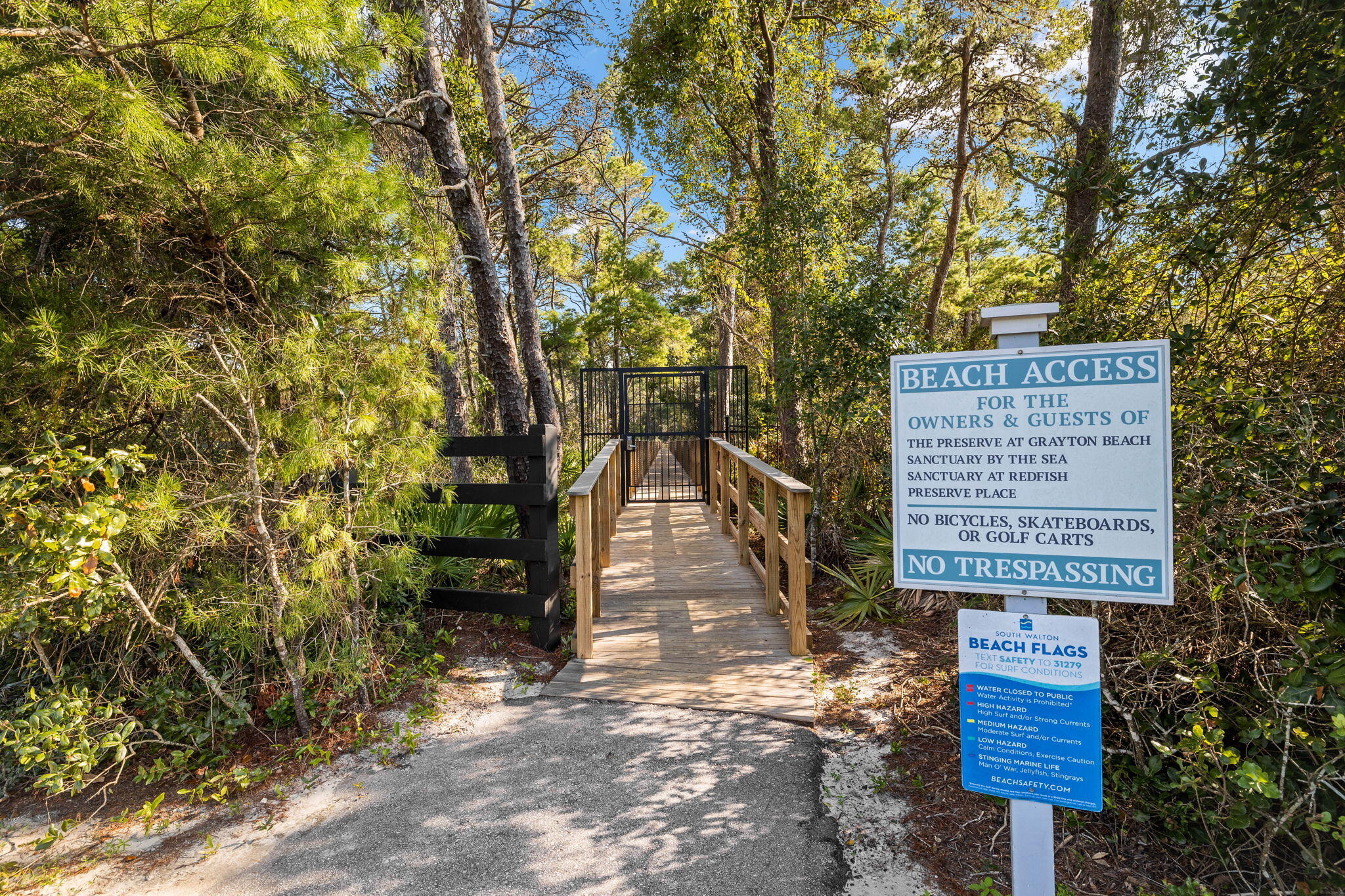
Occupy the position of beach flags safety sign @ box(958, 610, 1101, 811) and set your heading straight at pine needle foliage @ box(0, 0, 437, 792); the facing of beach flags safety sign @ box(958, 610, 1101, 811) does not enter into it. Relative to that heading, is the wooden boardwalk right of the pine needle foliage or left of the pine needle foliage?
right

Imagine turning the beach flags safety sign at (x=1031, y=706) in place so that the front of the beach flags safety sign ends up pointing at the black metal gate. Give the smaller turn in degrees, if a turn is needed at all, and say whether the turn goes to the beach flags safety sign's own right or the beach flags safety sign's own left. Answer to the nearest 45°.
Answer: approximately 135° to the beach flags safety sign's own right

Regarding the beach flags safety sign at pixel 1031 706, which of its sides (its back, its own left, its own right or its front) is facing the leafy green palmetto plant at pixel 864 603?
back

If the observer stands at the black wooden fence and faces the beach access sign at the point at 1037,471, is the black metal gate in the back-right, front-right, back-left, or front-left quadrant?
back-left

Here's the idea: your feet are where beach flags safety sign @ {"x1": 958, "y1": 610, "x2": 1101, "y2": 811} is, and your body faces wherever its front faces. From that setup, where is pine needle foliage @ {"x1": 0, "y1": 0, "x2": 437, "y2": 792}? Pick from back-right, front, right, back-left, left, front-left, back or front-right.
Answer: right

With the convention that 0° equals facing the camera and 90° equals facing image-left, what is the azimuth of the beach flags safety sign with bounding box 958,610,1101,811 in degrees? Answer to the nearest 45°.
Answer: approximately 0°

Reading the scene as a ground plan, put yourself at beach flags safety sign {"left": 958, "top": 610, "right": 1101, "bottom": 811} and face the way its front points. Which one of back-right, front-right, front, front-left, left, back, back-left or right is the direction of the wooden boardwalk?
back-right
